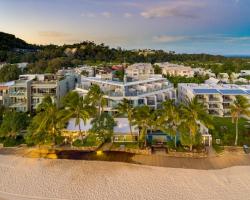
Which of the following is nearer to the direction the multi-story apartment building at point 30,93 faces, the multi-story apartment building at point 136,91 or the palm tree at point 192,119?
the palm tree

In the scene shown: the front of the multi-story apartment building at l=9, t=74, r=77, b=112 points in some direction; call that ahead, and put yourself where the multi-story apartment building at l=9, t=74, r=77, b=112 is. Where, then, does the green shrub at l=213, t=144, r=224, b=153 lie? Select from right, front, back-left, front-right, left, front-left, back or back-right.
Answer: front-left

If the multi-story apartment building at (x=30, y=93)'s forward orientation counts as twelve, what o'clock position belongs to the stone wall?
The stone wall is roughly at 11 o'clock from the multi-story apartment building.

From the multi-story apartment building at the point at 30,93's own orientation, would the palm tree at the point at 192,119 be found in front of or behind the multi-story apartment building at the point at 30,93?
in front

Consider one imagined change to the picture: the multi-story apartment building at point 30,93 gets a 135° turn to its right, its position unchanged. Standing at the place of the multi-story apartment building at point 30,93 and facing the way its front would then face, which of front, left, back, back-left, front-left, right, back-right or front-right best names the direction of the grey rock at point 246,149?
back

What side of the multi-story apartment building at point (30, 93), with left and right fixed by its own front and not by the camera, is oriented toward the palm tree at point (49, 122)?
front

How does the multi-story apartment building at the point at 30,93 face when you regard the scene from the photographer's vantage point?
facing the viewer

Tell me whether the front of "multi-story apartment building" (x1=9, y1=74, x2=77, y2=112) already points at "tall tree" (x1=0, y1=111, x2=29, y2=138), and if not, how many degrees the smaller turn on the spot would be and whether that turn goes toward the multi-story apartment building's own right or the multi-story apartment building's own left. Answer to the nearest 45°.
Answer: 0° — it already faces it

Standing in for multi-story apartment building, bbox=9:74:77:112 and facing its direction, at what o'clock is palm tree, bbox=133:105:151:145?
The palm tree is roughly at 11 o'clock from the multi-story apartment building.

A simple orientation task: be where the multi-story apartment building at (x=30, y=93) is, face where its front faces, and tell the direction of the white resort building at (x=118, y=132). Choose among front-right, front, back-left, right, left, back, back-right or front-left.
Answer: front-left

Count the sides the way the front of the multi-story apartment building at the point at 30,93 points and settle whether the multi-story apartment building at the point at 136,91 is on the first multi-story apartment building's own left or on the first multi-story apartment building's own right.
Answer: on the first multi-story apartment building's own left

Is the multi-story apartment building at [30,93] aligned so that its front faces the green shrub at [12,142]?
yes

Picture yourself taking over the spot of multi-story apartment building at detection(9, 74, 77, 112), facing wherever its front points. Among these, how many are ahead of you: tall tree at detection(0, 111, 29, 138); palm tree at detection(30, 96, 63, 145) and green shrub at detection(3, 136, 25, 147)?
3

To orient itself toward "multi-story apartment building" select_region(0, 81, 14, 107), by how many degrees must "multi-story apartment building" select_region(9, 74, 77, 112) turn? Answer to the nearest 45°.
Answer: approximately 90° to its right

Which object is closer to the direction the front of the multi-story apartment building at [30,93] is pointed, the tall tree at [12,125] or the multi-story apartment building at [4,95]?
the tall tree
